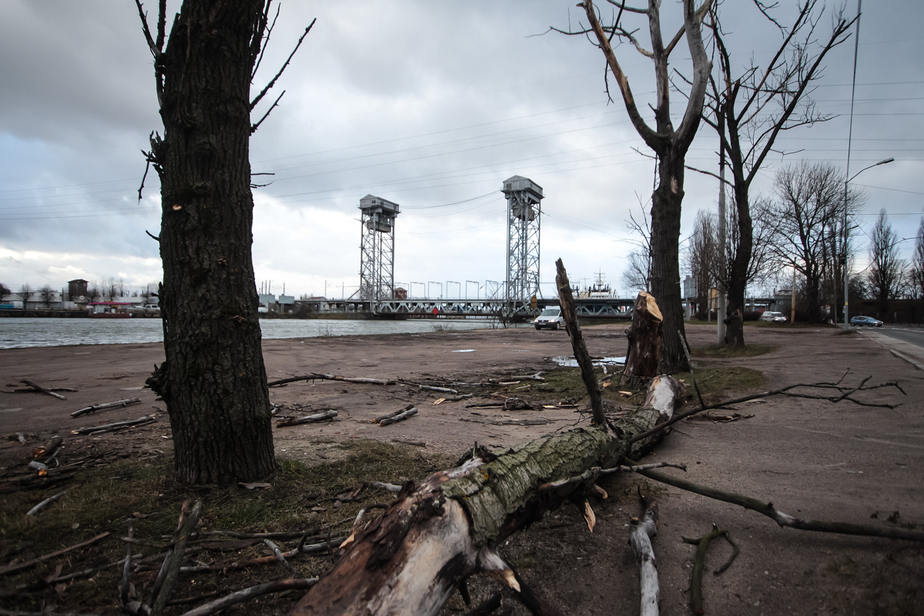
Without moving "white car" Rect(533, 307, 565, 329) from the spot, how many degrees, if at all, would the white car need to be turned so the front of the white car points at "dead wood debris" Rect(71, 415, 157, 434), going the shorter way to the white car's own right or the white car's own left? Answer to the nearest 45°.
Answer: approximately 45° to the white car's own left

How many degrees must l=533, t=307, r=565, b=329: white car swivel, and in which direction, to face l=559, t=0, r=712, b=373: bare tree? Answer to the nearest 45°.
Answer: approximately 45° to its left

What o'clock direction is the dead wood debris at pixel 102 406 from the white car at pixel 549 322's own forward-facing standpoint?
The dead wood debris is roughly at 11 o'clock from the white car.

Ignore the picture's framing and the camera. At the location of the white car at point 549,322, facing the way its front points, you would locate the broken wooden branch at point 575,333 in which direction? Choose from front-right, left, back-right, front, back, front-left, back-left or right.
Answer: front-left

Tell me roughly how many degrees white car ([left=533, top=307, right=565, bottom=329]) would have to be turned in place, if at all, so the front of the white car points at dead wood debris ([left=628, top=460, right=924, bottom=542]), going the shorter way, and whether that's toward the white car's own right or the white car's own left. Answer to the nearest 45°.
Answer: approximately 45° to the white car's own left

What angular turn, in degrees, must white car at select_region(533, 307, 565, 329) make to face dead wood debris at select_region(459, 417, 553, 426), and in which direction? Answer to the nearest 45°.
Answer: approximately 45° to its left

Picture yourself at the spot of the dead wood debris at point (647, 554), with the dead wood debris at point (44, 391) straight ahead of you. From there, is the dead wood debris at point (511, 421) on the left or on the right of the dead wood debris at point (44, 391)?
right

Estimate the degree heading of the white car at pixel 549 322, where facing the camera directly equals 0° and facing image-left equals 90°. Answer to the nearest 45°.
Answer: approximately 45°

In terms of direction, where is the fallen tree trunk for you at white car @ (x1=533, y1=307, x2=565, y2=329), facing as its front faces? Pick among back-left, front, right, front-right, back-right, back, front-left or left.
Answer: front-left

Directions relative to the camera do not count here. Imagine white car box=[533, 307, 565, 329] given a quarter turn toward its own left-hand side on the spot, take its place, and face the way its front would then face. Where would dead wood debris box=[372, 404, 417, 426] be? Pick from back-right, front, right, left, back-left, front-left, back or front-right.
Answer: front-right
